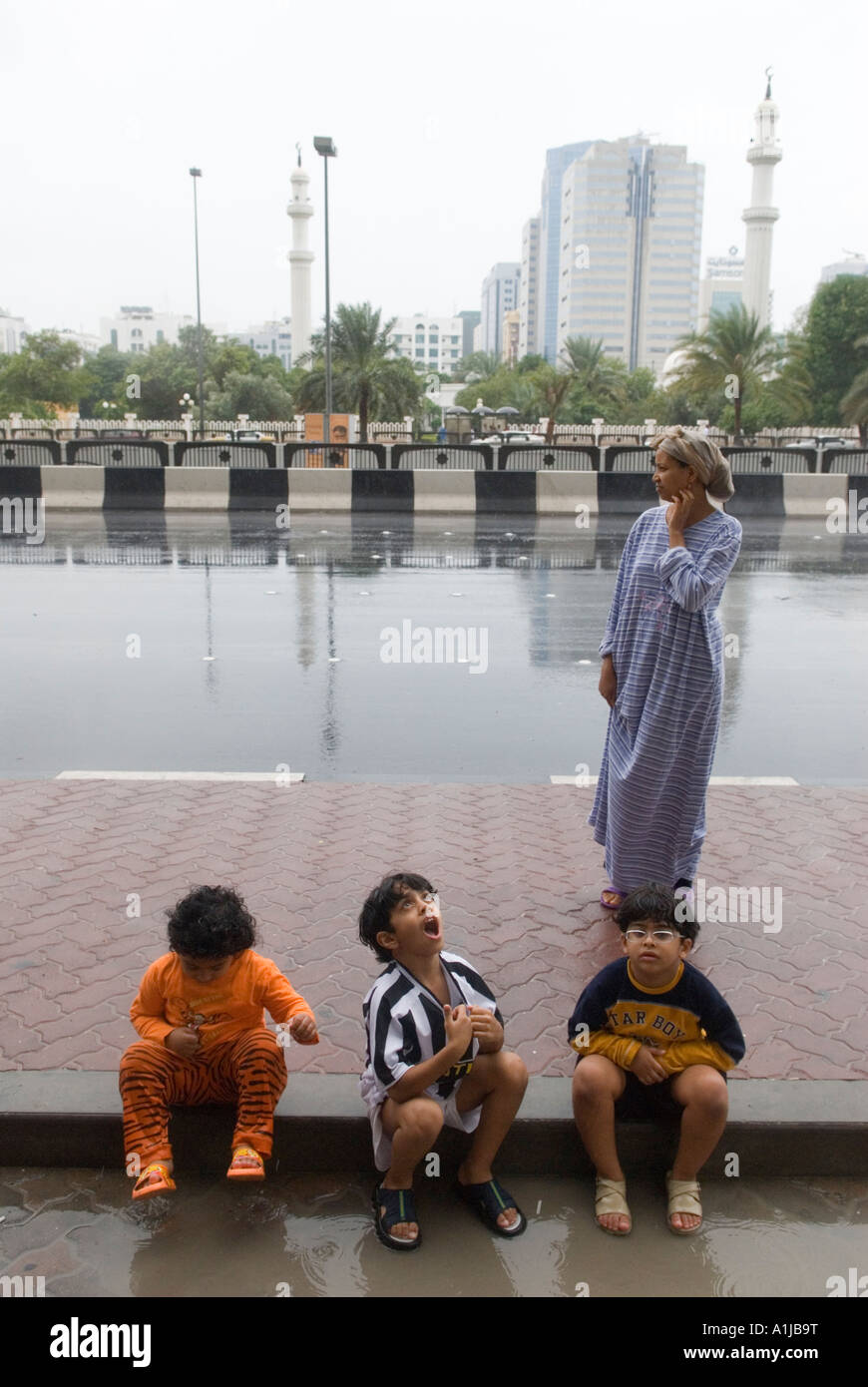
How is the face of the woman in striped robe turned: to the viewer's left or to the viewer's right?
to the viewer's left

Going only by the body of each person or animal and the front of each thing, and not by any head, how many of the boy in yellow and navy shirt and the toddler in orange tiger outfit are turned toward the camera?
2

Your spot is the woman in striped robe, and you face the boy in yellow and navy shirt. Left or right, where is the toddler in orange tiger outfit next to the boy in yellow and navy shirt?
right

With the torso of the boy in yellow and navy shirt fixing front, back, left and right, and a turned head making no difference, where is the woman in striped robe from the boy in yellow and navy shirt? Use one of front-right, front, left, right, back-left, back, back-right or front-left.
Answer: back

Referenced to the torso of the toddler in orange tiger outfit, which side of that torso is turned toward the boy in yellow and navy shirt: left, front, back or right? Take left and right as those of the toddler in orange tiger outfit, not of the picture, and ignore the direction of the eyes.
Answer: left

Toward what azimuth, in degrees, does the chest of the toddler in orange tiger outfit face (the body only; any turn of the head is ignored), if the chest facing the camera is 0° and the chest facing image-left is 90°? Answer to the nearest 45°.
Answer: approximately 0°

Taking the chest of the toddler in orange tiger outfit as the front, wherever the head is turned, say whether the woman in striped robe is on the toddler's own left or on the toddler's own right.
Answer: on the toddler's own left

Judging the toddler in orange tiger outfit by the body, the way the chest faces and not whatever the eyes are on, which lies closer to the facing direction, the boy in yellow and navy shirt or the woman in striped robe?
the boy in yellow and navy shirt

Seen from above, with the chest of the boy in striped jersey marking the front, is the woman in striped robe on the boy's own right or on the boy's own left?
on the boy's own left
